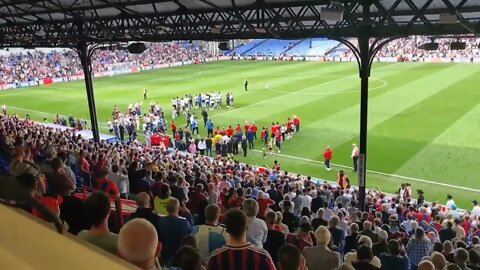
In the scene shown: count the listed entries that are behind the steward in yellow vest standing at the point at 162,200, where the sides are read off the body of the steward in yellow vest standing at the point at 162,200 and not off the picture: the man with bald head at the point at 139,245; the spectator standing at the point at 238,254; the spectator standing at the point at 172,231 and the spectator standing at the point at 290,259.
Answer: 4

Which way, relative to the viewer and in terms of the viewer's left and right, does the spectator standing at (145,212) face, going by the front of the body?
facing away from the viewer

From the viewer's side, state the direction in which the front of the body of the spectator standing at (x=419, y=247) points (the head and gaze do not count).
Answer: away from the camera

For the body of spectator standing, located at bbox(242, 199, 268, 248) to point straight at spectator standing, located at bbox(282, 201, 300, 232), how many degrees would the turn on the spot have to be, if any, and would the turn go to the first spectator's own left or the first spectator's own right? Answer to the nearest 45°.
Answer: approximately 45° to the first spectator's own right

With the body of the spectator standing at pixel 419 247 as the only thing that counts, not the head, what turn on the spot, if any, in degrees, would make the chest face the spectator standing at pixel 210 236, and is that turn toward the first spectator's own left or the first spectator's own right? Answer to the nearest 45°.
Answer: approximately 135° to the first spectator's own left

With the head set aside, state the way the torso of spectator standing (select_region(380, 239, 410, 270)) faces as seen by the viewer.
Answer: away from the camera

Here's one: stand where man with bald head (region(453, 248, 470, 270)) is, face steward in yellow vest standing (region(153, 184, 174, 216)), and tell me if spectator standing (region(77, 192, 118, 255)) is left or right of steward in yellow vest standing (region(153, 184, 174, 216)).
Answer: left

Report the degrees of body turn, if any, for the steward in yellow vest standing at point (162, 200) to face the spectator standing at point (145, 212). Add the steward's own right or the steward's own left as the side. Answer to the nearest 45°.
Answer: approximately 180°

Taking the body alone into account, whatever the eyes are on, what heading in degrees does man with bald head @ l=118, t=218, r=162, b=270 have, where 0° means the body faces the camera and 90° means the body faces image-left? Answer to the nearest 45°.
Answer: approximately 225°

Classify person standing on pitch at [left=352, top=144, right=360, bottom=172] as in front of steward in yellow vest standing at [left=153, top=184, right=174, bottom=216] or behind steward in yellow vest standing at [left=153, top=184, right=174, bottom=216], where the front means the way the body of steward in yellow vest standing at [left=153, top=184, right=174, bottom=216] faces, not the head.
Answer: in front

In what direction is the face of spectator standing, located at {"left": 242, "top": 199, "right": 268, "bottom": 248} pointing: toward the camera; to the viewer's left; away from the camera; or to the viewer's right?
away from the camera

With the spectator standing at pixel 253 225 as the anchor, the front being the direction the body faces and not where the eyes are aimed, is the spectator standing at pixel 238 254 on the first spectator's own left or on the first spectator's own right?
on the first spectator's own left

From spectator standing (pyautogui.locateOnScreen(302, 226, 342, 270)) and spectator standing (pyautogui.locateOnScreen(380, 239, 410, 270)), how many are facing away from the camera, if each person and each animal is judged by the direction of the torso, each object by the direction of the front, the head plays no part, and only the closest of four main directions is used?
2

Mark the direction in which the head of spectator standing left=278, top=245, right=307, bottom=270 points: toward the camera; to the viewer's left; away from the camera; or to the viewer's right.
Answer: away from the camera
